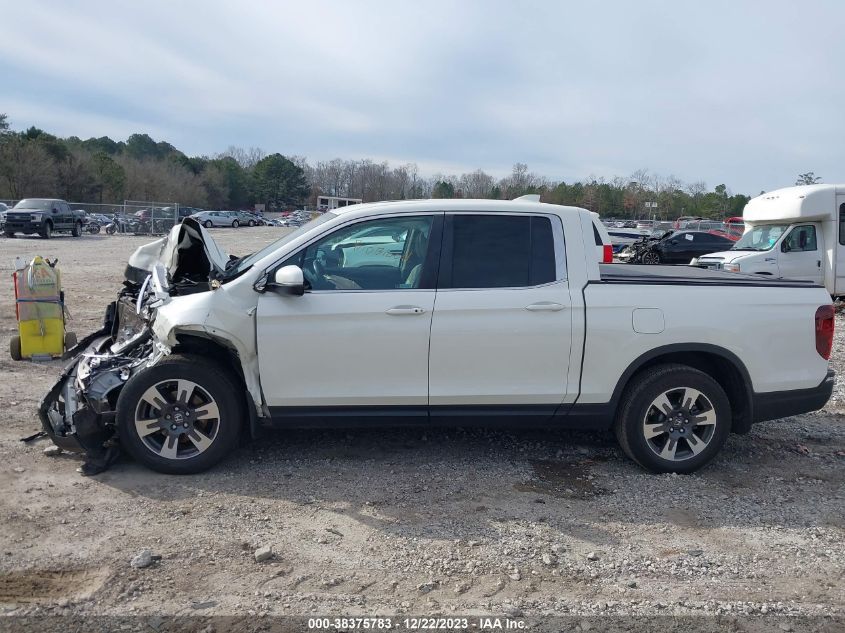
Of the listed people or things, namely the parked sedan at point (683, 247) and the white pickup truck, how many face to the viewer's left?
2

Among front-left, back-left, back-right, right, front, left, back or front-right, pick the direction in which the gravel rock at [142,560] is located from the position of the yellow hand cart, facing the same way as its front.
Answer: front

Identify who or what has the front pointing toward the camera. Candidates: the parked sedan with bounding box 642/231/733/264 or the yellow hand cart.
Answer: the yellow hand cart

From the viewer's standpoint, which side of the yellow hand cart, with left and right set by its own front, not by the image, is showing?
front

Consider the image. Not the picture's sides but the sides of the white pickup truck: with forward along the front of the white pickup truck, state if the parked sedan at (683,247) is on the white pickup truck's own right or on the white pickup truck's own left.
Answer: on the white pickup truck's own right

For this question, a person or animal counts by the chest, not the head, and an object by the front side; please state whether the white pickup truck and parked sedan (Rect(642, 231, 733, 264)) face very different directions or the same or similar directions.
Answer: same or similar directions

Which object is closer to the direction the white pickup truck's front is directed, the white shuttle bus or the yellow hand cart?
the yellow hand cart

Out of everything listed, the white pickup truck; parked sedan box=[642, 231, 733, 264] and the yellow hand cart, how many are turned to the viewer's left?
2

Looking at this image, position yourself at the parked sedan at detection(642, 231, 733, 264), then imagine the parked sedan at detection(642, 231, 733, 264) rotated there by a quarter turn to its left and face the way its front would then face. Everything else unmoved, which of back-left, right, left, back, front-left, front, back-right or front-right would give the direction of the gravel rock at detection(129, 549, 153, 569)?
front

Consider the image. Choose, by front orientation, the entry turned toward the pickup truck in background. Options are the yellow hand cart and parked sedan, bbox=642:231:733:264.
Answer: the parked sedan

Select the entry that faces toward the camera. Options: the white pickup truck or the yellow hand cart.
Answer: the yellow hand cart

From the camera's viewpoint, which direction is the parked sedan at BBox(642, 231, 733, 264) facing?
to the viewer's left

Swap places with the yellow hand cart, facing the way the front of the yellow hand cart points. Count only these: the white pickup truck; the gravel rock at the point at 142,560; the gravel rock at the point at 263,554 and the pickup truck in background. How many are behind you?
1

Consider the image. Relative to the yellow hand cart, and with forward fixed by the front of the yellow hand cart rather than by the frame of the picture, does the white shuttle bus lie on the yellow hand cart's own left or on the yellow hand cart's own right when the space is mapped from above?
on the yellow hand cart's own left

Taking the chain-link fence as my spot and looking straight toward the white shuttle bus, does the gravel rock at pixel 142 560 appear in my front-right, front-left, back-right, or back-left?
front-right

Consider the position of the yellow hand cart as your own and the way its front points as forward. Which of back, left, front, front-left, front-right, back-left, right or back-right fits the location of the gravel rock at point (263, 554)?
front

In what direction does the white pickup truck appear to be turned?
to the viewer's left
